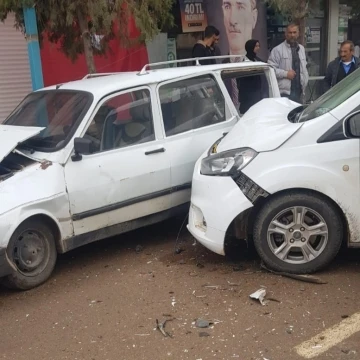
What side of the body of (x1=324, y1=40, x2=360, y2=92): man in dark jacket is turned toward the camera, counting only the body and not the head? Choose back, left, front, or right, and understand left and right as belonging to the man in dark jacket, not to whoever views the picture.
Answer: front

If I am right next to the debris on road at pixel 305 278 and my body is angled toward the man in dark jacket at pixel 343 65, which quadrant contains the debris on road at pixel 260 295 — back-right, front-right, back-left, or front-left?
back-left

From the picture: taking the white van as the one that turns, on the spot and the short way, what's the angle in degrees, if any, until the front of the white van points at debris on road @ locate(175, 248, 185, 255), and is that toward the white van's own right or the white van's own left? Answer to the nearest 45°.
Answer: approximately 45° to the white van's own right

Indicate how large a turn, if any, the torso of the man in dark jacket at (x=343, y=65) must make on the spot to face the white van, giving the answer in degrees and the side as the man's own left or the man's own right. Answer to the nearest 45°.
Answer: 0° — they already face it

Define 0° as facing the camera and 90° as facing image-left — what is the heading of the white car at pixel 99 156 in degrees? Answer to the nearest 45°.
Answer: approximately 45°

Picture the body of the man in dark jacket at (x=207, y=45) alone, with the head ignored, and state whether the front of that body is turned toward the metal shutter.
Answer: no

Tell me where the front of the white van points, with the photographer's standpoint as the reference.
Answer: facing to the left of the viewer
